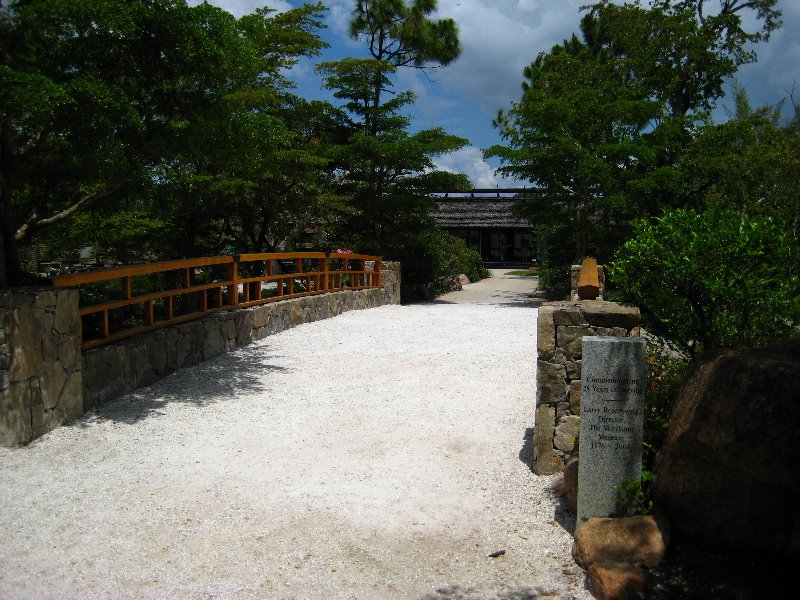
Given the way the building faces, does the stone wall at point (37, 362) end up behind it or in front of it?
in front

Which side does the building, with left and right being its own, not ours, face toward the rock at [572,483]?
front

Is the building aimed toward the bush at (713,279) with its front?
yes

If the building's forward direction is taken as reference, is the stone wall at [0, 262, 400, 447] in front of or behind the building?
in front

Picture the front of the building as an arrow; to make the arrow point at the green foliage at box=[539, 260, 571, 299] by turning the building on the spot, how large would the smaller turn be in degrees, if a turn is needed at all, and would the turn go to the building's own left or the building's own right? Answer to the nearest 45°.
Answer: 0° — it already faces it

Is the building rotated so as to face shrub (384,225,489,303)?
yes

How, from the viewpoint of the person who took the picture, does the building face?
facing the viewer

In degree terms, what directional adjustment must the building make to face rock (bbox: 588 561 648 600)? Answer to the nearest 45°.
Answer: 0° — it already faces it

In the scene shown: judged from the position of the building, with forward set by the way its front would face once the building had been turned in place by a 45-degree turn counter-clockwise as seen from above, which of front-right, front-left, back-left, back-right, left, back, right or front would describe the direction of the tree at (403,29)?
front-right

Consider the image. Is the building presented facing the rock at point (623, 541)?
yes

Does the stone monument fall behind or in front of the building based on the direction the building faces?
in front

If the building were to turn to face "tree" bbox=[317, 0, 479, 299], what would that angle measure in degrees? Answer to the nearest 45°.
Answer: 0° — it already faces it

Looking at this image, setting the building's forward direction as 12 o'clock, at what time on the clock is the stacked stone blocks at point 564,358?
The stacked stone blocks is roughly at 12 o'clock from the building.

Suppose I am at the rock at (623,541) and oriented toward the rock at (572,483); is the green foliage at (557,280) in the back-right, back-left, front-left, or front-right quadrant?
front-right
